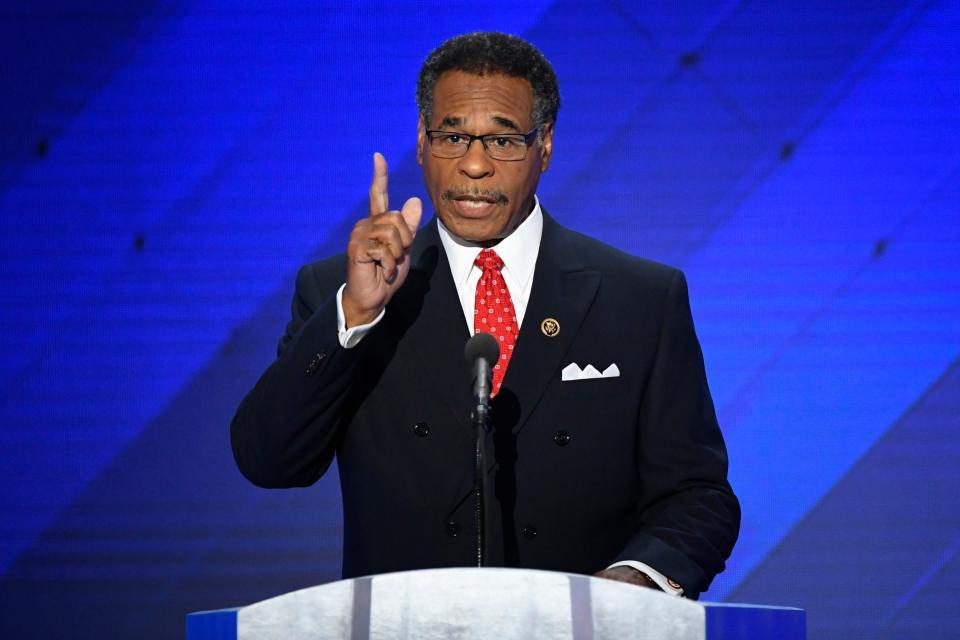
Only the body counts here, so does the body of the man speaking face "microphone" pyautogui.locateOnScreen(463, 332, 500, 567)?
yes

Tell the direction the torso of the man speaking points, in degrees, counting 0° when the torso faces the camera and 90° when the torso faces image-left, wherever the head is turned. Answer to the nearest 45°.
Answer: approximately 0°
